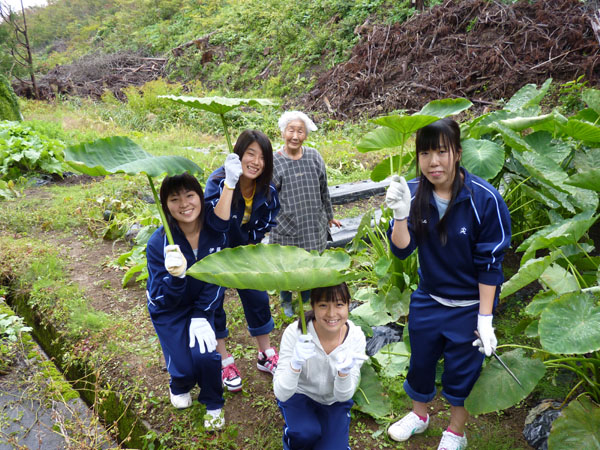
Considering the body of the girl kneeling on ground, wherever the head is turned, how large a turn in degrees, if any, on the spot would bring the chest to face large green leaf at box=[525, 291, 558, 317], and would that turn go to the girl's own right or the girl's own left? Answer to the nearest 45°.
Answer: approximately 90° to the girl's own left

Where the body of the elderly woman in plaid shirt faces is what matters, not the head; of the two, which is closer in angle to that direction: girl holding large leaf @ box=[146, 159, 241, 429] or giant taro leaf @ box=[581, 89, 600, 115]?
the girl holding large leaf

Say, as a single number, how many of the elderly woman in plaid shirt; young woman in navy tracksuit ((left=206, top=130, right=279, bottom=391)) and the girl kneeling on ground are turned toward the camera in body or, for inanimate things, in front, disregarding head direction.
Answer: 3

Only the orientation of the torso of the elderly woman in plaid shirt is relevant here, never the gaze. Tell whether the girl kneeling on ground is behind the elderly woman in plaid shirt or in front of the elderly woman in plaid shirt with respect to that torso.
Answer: in front

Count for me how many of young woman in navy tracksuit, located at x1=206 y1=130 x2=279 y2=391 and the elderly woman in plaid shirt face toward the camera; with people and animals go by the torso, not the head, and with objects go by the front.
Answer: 2

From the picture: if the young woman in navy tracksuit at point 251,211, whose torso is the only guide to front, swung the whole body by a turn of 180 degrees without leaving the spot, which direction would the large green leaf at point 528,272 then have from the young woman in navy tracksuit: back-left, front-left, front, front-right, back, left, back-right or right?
back-right

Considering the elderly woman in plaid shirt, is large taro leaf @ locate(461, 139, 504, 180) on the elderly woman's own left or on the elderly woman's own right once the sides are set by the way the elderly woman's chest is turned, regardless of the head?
on the elderly woman's own left

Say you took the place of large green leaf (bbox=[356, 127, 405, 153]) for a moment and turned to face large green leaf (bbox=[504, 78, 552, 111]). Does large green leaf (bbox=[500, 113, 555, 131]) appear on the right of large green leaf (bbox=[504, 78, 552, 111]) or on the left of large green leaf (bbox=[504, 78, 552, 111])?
right

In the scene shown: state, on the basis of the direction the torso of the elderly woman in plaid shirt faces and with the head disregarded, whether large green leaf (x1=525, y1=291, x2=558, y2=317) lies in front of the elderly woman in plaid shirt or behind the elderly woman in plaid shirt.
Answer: in front

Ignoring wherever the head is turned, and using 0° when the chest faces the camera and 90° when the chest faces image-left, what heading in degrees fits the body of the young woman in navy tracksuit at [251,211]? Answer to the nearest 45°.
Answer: approximately 0°

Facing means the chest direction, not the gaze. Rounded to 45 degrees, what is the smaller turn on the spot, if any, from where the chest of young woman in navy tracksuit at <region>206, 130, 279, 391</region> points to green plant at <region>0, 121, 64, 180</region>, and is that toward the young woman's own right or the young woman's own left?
approximately 135° to the young woman's own right
